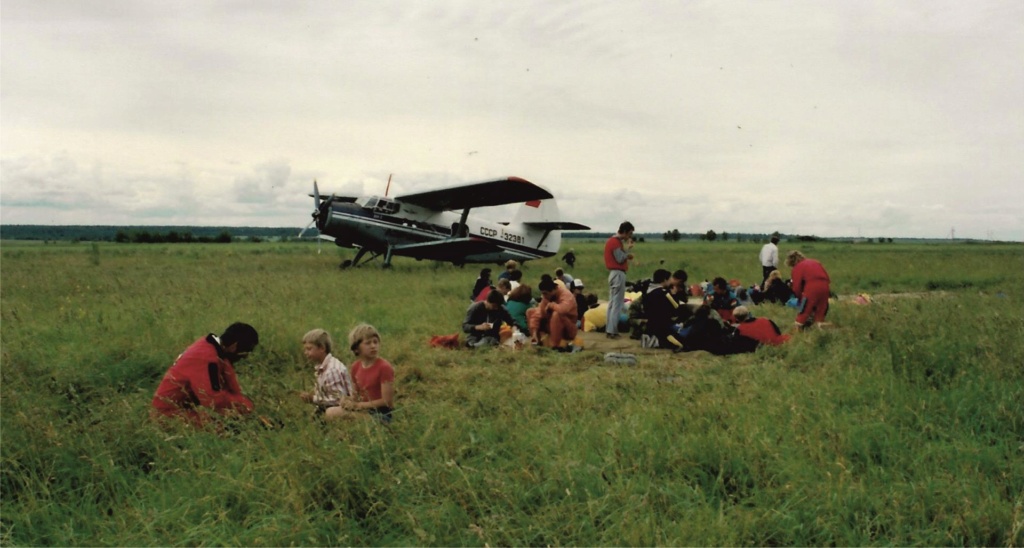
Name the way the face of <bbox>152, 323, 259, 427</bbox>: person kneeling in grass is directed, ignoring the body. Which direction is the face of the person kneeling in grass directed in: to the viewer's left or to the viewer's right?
to the viewer's right

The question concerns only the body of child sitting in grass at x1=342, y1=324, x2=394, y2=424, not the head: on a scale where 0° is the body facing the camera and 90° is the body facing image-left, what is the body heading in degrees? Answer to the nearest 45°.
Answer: approximately 45°

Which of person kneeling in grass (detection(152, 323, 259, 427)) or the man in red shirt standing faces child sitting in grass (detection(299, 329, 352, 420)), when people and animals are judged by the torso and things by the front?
the person kneeling in grass

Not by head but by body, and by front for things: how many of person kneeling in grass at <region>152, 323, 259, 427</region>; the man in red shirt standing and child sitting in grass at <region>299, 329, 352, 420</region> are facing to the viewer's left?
1

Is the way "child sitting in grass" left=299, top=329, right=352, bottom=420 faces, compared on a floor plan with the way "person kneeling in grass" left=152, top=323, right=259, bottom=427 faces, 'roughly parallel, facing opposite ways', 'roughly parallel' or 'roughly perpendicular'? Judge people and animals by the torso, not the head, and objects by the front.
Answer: roughly parallel, facing opposite ways

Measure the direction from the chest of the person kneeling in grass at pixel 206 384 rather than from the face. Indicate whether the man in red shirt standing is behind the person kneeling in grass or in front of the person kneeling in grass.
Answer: in front

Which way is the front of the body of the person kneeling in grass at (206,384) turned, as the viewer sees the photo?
to the viewer's right

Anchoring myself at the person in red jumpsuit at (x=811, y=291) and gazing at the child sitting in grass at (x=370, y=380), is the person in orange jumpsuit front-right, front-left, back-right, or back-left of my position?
front-right

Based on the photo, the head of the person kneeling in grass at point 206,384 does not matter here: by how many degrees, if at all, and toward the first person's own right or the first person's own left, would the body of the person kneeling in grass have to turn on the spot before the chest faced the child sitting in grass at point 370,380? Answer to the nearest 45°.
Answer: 0° — they already face them
